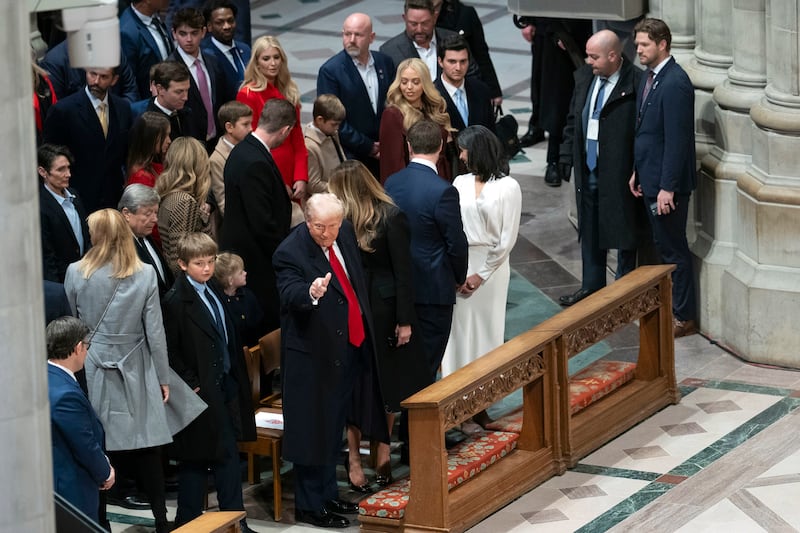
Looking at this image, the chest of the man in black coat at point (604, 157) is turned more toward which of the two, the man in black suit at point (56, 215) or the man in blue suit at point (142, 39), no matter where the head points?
the man in black suit

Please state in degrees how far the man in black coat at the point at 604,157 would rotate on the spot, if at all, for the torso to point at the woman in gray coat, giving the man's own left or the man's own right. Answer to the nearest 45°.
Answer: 0° — they already face them

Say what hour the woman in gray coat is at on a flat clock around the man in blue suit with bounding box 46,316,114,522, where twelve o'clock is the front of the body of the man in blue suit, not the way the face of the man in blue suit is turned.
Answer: The woman in gray coat is roughly at 11 o'clock from the man in blue suit.

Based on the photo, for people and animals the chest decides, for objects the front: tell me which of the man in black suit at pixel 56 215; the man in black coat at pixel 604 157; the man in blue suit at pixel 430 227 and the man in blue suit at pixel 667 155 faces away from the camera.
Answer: the man in blue suit at pixel 430 227

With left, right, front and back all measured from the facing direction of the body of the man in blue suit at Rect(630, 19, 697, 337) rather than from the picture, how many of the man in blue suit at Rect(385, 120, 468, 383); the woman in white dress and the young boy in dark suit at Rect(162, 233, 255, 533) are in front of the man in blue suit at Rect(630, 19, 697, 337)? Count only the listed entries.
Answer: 3

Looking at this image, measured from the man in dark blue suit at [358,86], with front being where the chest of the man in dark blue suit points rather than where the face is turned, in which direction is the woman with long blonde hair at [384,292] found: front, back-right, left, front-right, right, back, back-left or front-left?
front-right

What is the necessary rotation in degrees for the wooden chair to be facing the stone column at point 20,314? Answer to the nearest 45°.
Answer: approximately 45° to its right

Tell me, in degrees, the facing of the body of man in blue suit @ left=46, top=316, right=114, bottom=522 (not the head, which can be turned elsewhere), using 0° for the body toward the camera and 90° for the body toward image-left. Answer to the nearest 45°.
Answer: approximately 225°

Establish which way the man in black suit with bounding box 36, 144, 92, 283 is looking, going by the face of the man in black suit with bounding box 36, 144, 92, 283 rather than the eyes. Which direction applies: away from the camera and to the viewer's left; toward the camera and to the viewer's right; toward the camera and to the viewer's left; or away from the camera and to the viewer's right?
toward the camera and to the viewer's right

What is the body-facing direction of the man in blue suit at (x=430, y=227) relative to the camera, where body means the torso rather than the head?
away from the camera

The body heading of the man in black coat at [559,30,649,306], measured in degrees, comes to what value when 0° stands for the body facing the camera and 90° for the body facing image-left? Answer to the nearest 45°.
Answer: approximately 45°
